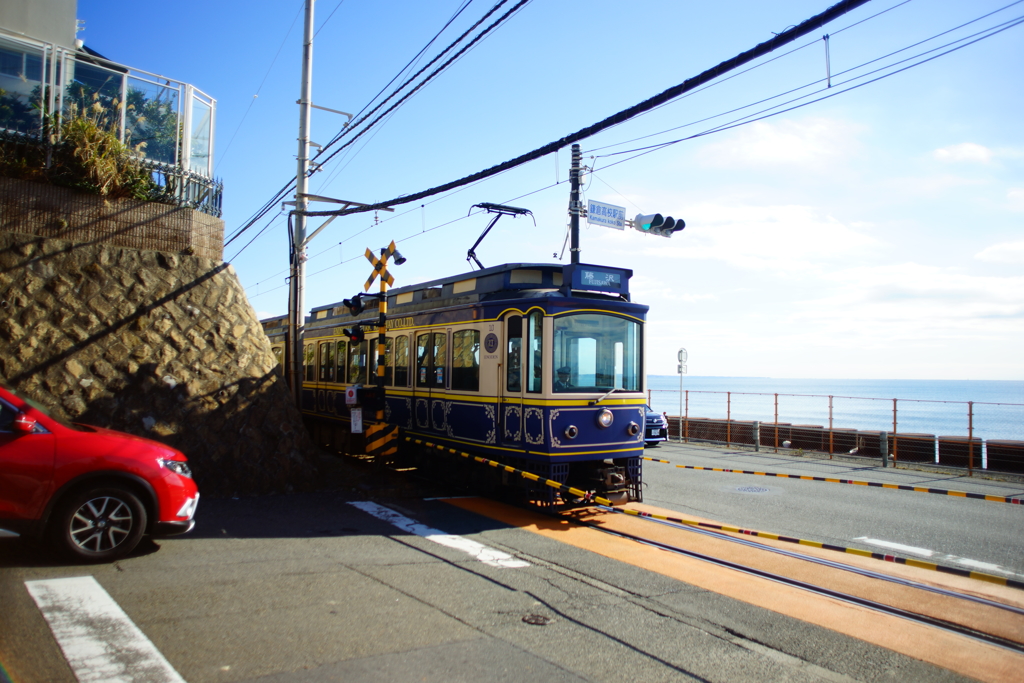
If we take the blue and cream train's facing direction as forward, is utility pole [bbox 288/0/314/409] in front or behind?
behind

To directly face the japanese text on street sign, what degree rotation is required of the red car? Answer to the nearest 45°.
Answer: approximately 45° to its left

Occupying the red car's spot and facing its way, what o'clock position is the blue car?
The blue car is roughly at 11 o'clock from the red car.

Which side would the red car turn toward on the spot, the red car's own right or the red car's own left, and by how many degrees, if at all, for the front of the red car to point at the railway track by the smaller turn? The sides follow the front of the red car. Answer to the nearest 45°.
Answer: approximately 45° to the red car's own right

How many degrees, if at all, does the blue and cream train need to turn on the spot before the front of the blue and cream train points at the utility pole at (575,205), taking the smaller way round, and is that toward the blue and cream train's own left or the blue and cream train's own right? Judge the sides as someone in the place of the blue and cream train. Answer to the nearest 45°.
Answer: approximately 135° to the blue and cream train's own left

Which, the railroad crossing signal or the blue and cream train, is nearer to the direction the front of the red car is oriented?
the blue and cream train

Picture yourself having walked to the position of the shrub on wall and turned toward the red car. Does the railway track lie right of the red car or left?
left

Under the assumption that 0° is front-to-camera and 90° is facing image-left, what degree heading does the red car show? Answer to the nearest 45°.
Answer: approximately 270°

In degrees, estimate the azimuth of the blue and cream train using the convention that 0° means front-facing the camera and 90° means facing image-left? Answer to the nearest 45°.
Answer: approximately 315°

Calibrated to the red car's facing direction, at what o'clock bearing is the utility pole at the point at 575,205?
The utility pole is roughly at 11 o'clock from the red car.
